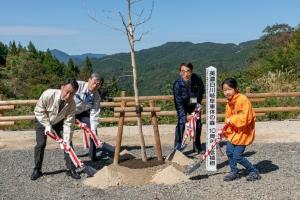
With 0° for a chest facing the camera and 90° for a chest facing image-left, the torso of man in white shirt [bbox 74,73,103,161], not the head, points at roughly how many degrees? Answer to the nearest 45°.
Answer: approximately 315°

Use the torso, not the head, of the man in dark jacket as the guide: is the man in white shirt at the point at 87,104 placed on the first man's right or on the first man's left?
on the first man's right

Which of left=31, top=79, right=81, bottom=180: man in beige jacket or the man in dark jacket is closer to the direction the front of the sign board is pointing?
the man in beige jacket

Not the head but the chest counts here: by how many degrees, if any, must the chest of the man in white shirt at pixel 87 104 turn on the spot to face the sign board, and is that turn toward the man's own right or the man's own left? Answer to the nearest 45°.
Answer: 0° — they already face it

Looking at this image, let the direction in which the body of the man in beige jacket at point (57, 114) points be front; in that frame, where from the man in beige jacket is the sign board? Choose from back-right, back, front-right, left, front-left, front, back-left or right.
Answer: front-left

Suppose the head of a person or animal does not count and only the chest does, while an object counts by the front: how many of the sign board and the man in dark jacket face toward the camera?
2

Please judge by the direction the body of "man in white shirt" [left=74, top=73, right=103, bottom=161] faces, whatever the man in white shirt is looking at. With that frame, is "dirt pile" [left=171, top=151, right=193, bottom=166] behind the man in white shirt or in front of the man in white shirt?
in front
